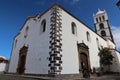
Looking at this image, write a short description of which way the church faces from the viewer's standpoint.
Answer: facing the viewer and to the left of the viewer
